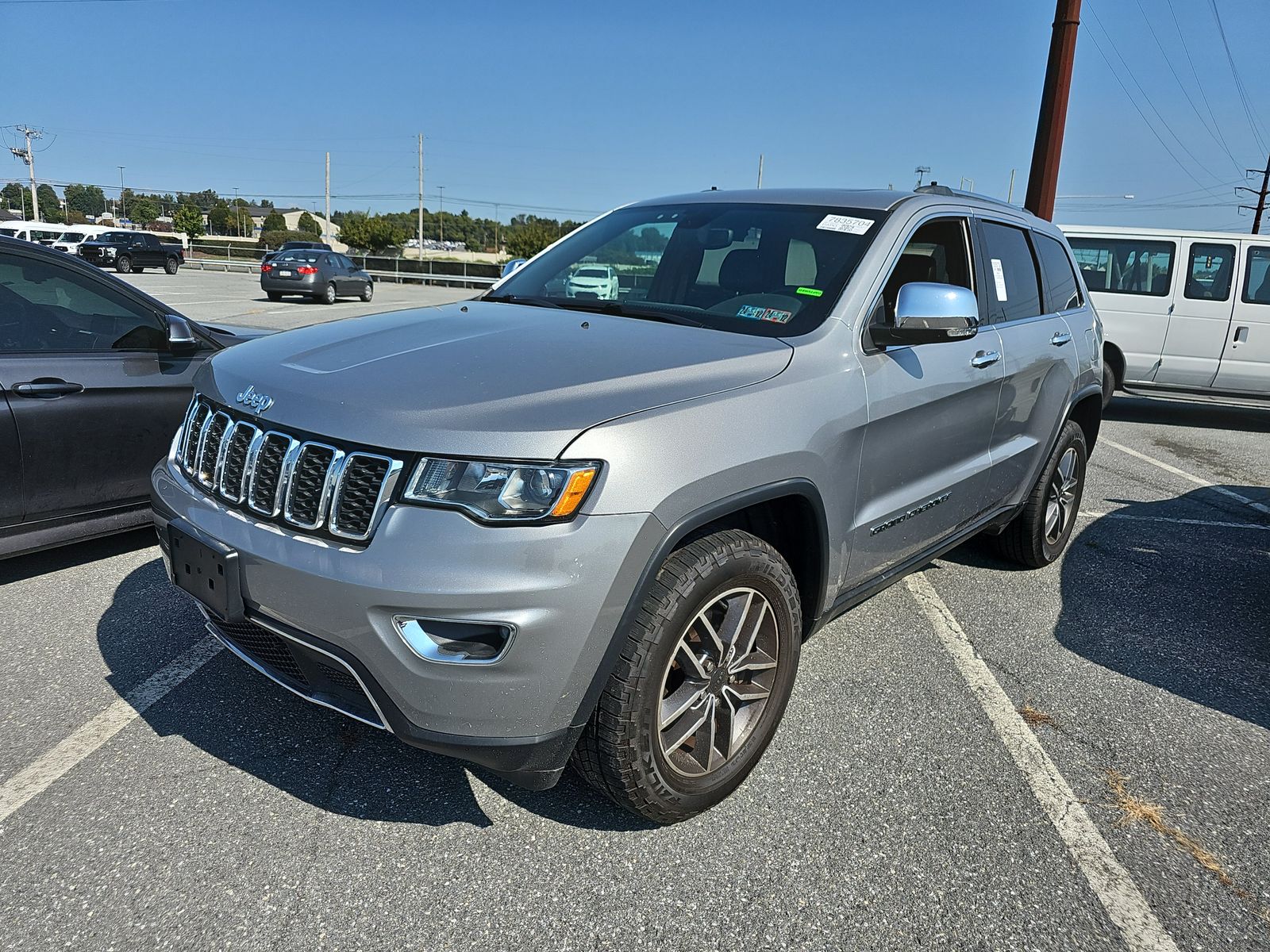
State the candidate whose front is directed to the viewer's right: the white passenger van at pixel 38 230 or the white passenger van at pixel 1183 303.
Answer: the white passenger van at pixel 1183 303

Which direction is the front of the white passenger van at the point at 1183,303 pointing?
to the viewer's right

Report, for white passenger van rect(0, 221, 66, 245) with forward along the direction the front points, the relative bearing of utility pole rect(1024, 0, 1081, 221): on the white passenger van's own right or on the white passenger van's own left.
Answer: on the white passenger van's own left

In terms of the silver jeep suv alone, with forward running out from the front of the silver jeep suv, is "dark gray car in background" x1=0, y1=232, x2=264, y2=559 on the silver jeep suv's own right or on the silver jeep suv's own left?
on the silver jeep suv's own right

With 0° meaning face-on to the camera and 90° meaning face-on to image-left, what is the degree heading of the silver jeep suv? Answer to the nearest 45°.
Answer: approximately 45°

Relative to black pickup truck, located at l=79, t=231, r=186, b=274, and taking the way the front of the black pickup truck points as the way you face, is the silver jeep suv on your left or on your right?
on your left

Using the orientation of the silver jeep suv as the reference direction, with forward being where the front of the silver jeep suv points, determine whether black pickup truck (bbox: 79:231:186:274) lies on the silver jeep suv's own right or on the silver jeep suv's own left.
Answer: on the silver jeep suv's own right

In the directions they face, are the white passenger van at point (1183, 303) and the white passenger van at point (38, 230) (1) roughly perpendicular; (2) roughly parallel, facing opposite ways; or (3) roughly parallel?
roughly perpendicular

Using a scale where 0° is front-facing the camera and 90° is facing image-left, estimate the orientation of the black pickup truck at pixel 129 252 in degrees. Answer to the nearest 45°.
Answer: approximately 45°

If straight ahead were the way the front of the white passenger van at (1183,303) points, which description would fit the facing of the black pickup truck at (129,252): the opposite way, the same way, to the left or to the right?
to the right

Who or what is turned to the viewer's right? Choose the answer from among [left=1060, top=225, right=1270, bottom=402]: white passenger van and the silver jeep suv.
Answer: the white passenger van
